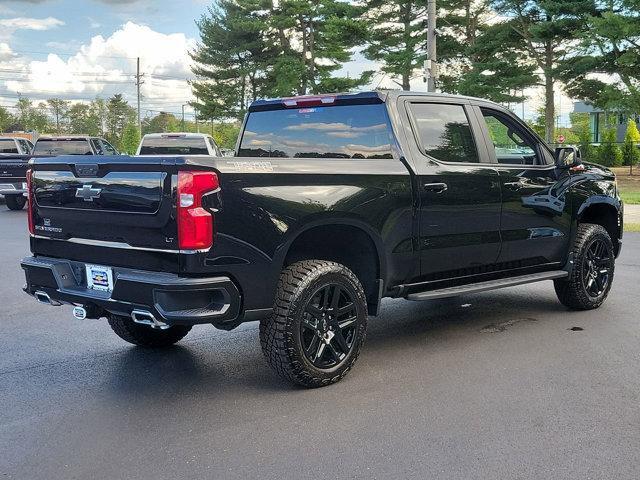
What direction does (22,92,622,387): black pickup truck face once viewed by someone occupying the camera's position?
facing away from the viewer and to the right of the viewer

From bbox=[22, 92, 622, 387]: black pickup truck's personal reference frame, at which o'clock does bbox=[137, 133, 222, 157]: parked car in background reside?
The parked car in background is roughly at 10 o'clock from the black pickup truck.

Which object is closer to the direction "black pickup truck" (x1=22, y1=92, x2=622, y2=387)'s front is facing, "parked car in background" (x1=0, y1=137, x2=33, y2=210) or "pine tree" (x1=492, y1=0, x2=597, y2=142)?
the pine tree

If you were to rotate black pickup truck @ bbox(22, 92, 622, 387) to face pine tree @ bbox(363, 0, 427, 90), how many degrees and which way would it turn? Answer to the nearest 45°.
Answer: approximately 45° to its left

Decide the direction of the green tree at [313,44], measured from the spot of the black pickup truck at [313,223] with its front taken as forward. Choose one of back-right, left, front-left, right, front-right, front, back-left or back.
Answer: front-left

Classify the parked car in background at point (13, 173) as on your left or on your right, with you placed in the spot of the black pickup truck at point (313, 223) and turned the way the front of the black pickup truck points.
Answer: on your left

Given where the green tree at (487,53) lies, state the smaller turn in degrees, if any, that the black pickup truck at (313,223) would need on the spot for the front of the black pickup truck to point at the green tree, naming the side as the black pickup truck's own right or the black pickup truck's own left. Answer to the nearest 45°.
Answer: approximately 45° to the black pickup truck's own left

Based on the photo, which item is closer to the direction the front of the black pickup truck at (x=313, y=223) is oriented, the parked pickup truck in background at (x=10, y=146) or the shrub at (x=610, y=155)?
the shrub

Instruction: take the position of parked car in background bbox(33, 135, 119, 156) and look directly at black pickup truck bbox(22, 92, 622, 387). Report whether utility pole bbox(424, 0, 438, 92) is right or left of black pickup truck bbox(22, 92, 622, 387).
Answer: left

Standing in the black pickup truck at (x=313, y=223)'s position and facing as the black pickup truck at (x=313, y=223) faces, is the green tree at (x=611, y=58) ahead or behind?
ahead

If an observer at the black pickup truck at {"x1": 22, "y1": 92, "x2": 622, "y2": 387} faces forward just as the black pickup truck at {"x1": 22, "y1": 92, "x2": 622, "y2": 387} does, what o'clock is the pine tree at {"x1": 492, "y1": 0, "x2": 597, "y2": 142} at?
The pine tree is roughly at 11 o'clock from the black pickup truck.

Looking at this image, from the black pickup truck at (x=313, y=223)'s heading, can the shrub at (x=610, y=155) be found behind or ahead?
ahead
